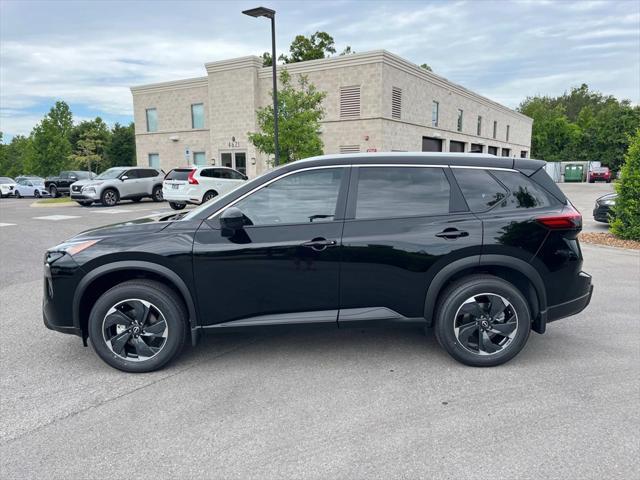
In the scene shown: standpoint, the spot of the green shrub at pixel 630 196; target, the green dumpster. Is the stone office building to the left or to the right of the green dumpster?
left

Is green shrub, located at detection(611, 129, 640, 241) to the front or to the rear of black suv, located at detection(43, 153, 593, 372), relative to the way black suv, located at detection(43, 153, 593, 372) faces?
to the rear

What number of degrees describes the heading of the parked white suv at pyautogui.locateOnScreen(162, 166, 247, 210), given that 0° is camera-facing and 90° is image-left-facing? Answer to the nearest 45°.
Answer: approximately 225°

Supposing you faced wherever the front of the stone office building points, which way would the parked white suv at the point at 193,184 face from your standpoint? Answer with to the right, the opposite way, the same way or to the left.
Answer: the opposite way

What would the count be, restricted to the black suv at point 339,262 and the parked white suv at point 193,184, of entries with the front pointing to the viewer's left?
1

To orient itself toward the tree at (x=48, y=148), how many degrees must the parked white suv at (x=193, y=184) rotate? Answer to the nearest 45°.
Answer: approximately 90° to its left

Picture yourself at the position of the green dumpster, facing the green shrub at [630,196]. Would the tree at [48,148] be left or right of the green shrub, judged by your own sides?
right

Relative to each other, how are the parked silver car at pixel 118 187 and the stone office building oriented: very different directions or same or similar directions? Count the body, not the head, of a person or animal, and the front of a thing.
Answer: same or similar directions

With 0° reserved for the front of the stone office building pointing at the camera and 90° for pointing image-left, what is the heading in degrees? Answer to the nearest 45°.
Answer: approximately 45°

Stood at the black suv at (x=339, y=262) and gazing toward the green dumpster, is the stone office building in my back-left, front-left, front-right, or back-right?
front-left

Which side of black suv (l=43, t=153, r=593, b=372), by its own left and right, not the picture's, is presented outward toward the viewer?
left

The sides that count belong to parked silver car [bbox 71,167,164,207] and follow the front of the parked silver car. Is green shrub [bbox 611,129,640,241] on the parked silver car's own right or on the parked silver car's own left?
on the parked silver car's own left

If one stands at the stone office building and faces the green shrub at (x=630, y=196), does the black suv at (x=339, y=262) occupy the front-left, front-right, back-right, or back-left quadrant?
front-right

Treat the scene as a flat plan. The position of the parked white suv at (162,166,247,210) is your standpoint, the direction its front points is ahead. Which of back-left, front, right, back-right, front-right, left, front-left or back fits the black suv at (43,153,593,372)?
back-right

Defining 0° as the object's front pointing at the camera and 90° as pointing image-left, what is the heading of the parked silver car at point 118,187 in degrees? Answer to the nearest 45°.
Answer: approximately 45°

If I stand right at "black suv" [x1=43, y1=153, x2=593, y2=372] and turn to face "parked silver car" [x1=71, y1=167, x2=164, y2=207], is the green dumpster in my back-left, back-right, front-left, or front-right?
front-right
